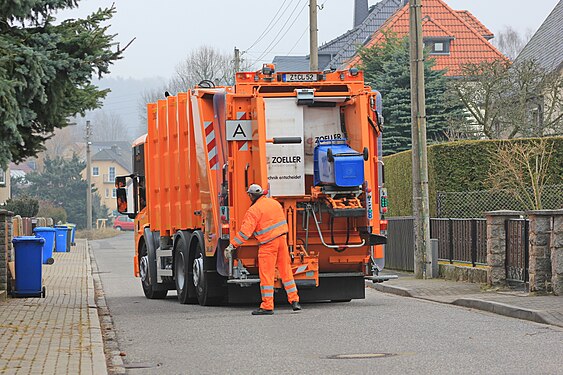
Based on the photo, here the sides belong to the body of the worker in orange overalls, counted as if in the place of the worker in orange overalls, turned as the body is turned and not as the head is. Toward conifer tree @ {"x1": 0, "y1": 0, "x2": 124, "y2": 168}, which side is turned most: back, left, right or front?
left

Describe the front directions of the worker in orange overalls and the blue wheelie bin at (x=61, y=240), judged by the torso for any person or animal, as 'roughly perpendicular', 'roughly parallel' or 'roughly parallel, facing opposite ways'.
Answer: roughly perpendicular

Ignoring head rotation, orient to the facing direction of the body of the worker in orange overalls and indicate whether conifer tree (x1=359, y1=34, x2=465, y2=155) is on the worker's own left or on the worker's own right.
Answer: on the worker's own right

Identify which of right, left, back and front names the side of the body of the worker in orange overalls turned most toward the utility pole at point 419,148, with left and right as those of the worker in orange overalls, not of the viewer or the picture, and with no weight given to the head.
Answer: right

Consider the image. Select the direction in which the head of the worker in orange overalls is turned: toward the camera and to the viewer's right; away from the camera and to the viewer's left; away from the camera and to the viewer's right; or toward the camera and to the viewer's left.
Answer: away from the camera and to the viewer's left

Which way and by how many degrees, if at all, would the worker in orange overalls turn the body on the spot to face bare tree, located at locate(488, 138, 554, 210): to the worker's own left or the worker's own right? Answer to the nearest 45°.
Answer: approximately 90° to the worker's own right

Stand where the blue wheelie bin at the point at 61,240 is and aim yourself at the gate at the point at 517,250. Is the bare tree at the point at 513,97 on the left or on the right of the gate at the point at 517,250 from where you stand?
left

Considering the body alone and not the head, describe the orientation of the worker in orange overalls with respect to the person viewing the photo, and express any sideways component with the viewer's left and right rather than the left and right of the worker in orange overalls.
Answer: facing away from the viewer and to the left of the viewer

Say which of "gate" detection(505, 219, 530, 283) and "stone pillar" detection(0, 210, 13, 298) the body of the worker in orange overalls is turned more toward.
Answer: the stone pillar

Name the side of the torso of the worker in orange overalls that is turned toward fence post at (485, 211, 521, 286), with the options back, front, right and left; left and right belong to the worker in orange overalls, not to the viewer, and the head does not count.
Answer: right
